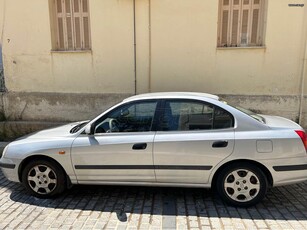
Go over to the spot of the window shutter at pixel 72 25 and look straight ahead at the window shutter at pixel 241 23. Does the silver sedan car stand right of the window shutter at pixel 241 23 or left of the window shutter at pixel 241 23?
right

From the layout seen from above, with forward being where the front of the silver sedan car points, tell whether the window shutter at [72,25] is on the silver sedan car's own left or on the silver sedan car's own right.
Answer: on the silver sedan car's own right

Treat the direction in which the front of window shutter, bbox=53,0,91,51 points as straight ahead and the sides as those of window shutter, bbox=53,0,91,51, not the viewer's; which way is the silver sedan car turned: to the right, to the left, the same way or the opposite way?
to the right

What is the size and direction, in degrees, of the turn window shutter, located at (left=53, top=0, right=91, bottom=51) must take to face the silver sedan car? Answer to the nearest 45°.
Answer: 0° — it already faces it

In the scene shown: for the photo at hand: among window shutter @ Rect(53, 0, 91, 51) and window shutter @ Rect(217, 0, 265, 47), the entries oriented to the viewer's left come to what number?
0

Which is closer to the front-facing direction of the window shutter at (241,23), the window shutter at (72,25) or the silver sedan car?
the silver sedan car

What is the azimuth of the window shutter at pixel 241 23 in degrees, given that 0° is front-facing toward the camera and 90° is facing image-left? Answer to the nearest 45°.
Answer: approximately 0°

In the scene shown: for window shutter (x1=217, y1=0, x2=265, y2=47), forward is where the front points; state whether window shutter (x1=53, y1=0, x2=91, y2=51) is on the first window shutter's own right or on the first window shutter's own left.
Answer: on the first window shutter's own right

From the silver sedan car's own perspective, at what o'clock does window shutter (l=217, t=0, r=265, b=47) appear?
The window shutter is roughly at 4 o'clock from the silver sedan car.

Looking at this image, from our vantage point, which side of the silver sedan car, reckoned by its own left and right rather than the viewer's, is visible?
left

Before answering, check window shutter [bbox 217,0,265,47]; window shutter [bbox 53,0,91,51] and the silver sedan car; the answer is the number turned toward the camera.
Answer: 2

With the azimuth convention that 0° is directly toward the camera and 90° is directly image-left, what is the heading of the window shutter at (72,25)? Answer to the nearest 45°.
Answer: approximately 0°

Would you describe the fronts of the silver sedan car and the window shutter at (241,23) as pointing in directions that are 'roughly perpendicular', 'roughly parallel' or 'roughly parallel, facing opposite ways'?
roughly perpendicular
